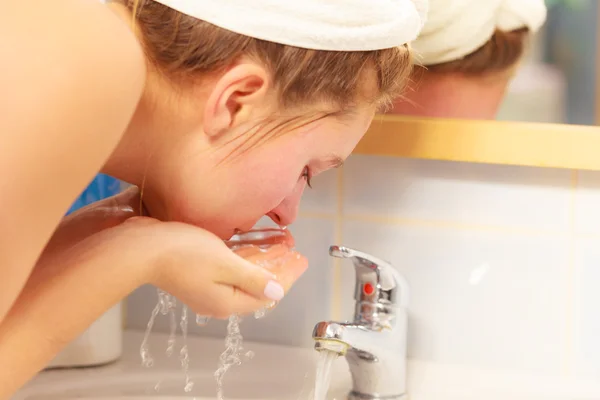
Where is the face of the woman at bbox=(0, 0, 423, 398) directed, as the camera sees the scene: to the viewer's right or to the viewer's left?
to the viewer's right

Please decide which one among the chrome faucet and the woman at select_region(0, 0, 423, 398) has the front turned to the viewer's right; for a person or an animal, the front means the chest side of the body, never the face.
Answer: the woman

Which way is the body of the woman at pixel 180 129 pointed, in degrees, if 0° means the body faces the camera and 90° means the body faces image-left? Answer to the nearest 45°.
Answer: approximately 270°

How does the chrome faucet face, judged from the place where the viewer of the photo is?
facing the viewer and to the left of the viewer

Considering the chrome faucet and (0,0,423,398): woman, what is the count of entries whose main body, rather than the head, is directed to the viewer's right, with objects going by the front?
1
